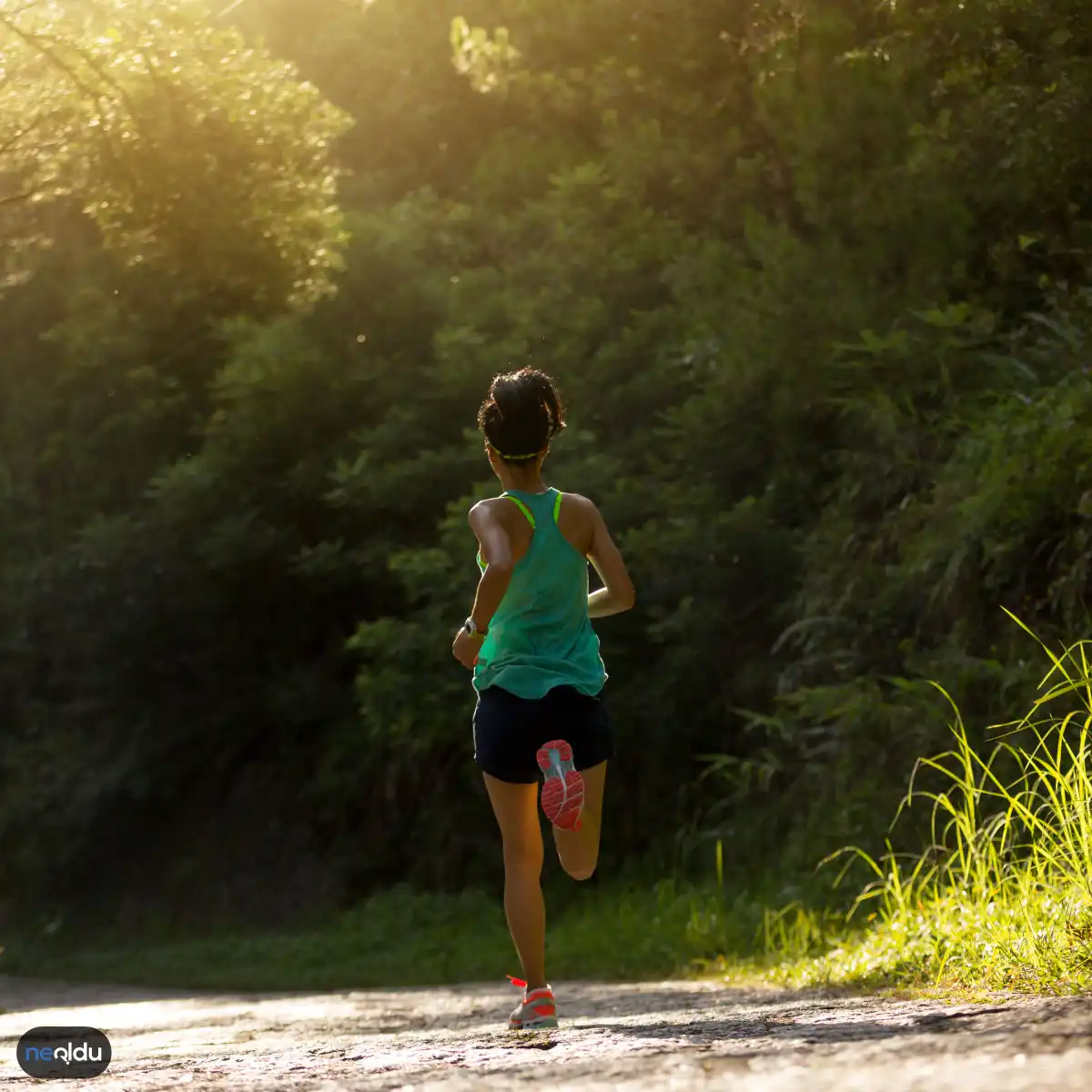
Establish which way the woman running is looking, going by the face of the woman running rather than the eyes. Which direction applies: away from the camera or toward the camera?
away from the camera

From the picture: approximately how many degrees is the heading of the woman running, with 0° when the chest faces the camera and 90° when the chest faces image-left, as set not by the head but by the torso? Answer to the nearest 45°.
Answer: approximately 180°
